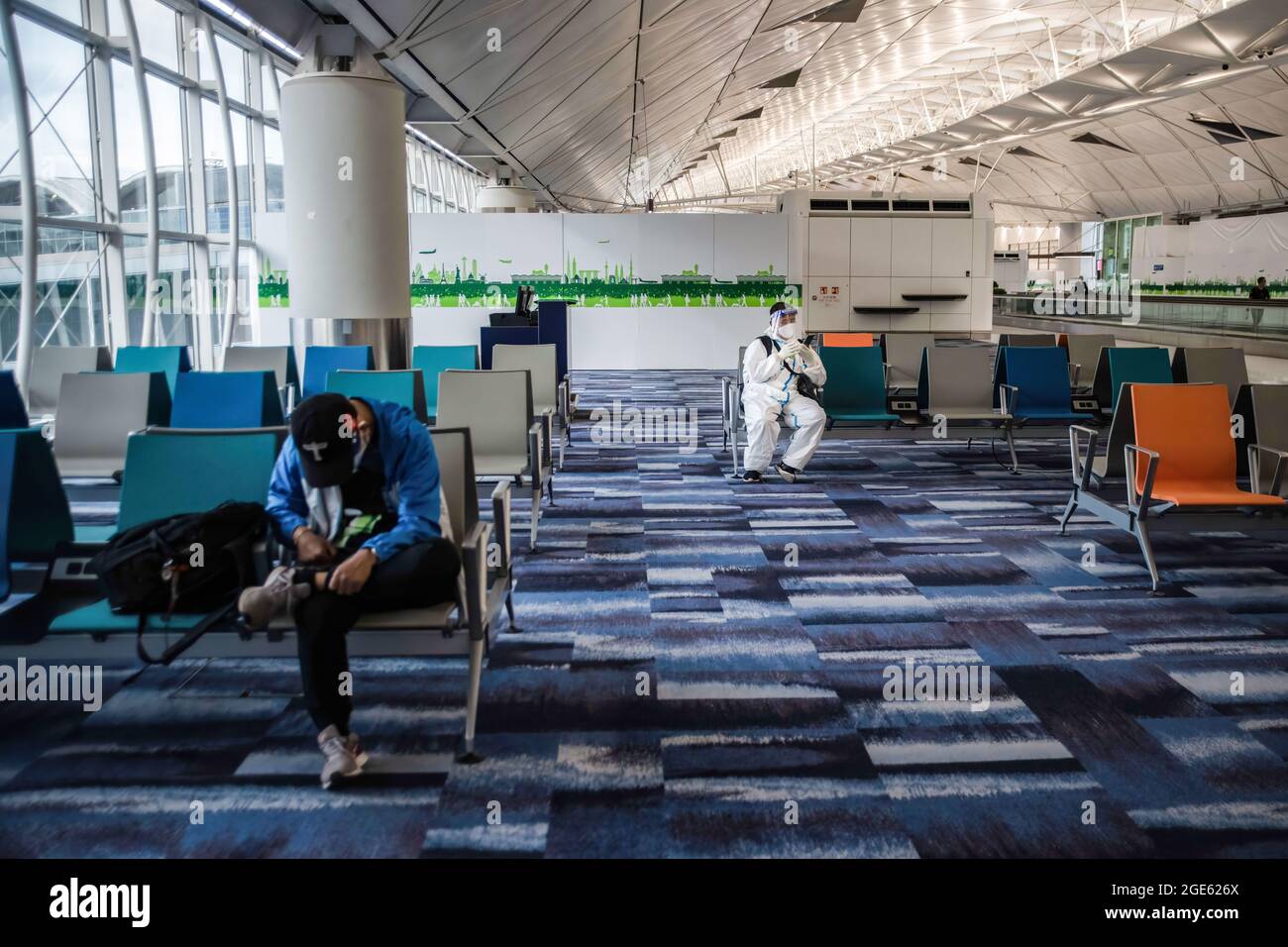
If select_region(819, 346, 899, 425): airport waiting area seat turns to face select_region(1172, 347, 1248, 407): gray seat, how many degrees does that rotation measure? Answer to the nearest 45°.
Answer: approximately 90° to its left

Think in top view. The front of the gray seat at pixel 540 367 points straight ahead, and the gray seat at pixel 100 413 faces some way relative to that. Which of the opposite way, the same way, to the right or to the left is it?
the same way

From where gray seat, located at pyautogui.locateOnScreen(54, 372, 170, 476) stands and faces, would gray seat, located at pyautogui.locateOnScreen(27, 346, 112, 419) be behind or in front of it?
behind
